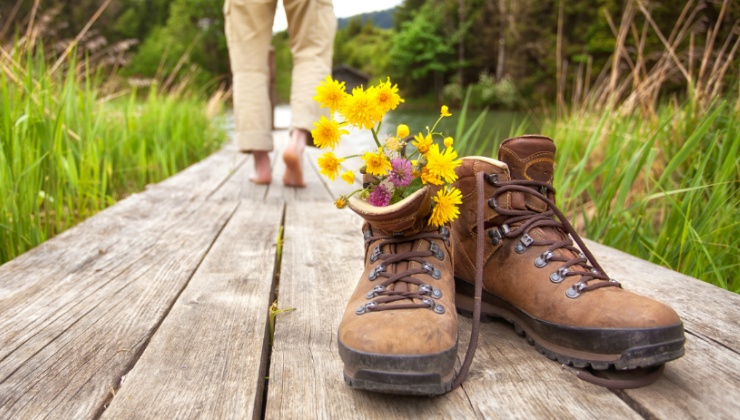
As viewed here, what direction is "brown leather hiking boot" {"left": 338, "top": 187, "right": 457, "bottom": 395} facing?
toward the camera

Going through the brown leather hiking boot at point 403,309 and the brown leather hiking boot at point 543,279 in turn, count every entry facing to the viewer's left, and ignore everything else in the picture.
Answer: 0

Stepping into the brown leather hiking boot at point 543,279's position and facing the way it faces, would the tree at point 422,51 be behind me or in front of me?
behind

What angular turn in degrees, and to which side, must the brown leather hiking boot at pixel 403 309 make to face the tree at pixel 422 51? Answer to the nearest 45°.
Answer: approximately 180°

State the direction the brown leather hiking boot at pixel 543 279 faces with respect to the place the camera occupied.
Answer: facing the viewer and to the right of the viewer
